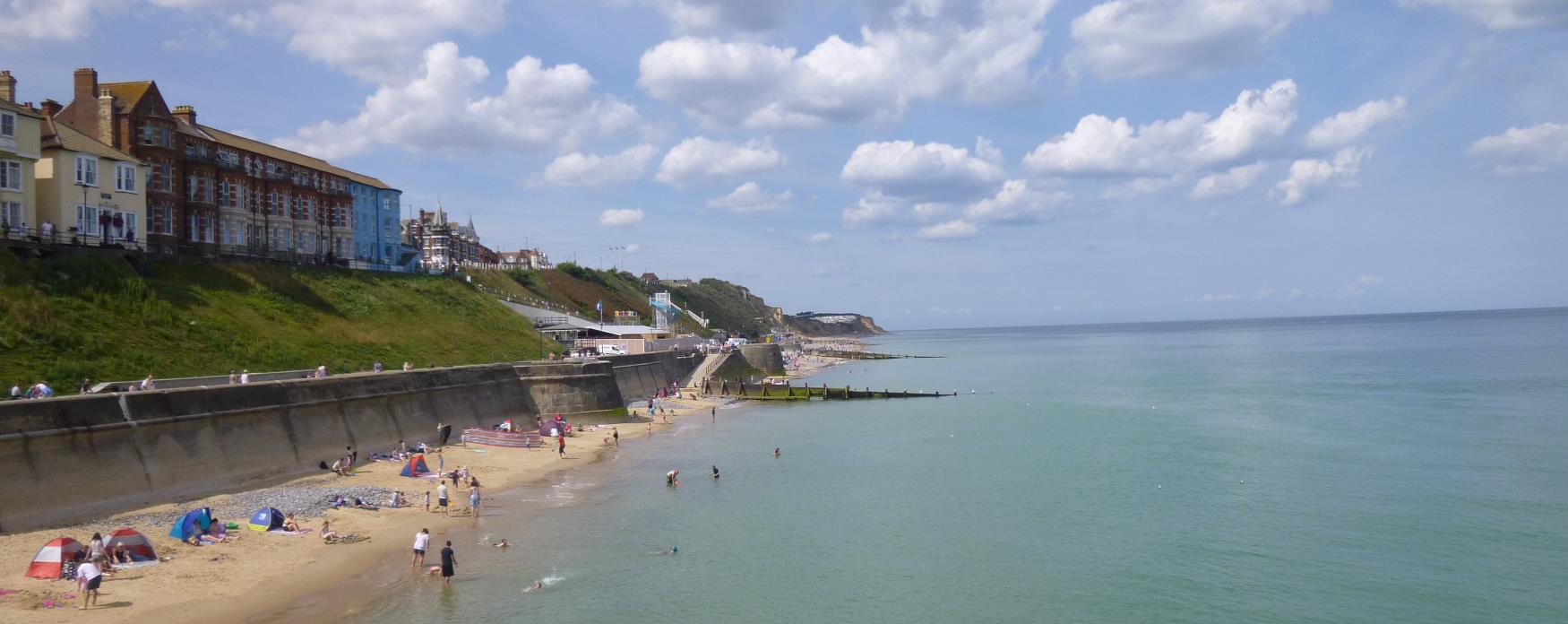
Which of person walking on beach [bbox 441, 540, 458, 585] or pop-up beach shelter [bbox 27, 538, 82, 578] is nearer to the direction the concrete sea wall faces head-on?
the person walking on beach

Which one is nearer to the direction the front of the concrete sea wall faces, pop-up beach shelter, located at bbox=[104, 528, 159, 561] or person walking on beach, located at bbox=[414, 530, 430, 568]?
the person walking on beach

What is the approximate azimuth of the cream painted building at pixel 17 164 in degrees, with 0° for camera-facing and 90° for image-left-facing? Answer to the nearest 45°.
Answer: approximately 315°

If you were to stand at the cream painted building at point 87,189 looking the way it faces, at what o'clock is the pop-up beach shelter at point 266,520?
The pop-up beach shelter is roughly at 1 o'clock from the cream painted building.

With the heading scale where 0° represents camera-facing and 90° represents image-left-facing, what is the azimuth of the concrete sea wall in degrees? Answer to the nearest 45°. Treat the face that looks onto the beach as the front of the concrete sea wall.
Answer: approximately 315°

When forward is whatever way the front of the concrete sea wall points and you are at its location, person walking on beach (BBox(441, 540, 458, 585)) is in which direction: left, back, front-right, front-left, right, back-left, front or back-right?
front

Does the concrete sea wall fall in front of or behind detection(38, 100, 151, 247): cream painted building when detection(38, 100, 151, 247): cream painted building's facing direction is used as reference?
in front

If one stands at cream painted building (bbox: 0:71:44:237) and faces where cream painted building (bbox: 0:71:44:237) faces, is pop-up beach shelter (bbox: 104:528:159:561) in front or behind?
in front

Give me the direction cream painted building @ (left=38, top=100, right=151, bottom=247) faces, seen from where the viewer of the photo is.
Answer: facing the viewer and to the right of the viewer

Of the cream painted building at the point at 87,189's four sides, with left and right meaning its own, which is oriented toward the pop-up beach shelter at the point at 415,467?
front

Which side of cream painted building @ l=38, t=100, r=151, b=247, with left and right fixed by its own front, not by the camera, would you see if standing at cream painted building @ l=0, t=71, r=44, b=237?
right

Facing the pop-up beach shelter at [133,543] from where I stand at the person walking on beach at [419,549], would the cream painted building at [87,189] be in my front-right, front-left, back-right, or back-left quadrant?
front-right

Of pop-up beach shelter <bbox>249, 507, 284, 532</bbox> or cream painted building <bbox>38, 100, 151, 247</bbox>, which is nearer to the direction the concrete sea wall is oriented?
the pop-up beach shelter

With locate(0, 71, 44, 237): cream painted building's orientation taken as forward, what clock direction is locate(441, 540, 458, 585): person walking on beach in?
The person walking on beach is roughly at 1 o'clock from the cream painted building.

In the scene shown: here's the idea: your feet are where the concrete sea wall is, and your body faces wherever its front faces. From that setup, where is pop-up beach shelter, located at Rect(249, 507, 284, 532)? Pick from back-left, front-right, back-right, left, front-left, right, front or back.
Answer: front

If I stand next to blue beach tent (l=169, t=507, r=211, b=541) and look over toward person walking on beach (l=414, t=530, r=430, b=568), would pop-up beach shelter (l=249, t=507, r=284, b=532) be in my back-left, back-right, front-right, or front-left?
front-left

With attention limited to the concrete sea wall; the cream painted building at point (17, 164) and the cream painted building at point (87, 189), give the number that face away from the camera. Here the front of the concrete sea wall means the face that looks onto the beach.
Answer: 0

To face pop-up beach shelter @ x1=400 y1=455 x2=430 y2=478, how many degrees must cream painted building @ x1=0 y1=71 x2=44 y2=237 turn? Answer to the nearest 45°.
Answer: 0° — it already faces it

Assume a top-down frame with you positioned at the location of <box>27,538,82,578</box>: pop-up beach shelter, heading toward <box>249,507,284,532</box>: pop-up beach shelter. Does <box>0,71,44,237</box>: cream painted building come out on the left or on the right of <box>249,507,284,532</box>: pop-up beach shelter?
left
